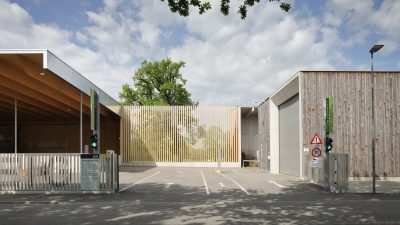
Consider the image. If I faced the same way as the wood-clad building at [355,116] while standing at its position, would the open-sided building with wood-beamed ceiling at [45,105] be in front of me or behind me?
in front

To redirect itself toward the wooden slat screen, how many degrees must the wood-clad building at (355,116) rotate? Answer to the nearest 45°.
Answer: approximately 45° to its right

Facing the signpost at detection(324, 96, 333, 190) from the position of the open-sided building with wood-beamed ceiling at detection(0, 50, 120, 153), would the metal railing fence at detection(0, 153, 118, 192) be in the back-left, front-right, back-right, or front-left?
front-right

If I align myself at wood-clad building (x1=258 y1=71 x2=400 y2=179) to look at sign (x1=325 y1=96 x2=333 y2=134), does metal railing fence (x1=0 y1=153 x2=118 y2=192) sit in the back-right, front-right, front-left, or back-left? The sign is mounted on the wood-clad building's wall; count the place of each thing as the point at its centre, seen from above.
front-right
